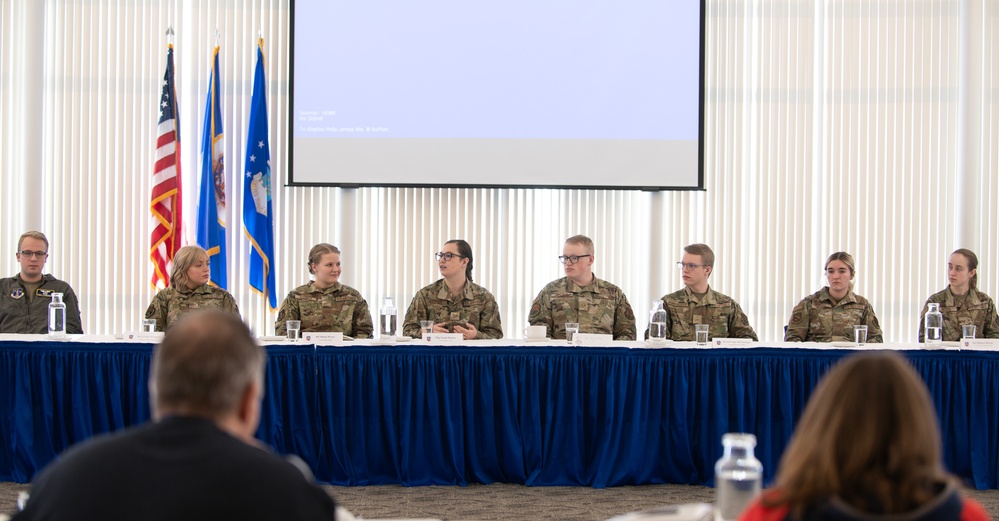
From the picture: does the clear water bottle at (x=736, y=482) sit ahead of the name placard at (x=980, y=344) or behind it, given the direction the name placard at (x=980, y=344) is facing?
ahead

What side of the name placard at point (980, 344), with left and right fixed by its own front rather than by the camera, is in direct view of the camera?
front

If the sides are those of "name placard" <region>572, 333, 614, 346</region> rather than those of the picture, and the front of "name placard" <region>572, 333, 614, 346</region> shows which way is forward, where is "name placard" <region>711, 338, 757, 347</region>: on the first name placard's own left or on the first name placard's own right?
on the first name placard's own left

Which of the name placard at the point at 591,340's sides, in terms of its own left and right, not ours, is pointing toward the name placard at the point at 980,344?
left

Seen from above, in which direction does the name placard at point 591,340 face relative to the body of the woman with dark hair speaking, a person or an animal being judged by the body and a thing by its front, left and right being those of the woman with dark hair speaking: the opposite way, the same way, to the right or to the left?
the same way

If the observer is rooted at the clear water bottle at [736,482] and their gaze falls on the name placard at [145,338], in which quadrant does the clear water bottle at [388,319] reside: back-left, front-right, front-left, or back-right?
front-right

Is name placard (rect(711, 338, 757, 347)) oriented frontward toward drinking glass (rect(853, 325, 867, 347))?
no

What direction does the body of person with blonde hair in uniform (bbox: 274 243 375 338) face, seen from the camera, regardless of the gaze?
toward the camera

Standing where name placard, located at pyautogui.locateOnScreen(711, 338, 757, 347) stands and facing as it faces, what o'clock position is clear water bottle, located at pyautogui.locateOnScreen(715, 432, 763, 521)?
The clear water bottle is roughly at 12 o'clock from the name placard.

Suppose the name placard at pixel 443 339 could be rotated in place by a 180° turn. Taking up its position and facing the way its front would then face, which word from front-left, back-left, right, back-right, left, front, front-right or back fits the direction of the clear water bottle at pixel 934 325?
right

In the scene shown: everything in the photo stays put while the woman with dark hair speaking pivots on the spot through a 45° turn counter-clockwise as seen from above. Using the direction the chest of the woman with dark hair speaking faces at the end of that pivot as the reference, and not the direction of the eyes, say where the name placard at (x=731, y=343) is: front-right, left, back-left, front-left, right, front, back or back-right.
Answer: front

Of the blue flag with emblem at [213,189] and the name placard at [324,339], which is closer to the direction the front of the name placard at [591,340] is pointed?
the name placard

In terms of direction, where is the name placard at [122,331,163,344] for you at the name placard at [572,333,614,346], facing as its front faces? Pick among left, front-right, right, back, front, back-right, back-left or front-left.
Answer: right

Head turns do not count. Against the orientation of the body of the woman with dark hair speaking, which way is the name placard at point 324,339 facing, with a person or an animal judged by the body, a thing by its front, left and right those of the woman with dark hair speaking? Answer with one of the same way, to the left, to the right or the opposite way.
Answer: the same way

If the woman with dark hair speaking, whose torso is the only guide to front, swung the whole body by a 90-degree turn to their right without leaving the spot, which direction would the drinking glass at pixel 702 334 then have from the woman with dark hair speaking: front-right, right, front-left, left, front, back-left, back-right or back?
back-left

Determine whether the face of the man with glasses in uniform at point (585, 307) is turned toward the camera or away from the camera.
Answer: toward the camera

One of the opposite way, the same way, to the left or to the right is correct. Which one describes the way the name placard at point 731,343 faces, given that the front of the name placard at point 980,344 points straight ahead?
the same way

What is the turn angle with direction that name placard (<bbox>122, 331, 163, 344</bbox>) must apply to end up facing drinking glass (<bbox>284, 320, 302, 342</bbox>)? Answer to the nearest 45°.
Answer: approximately 90° to its left

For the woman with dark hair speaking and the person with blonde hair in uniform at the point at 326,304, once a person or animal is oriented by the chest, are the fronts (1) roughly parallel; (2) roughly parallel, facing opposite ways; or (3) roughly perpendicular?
roughly parallel

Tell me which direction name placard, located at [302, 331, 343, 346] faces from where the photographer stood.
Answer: facing the viewer

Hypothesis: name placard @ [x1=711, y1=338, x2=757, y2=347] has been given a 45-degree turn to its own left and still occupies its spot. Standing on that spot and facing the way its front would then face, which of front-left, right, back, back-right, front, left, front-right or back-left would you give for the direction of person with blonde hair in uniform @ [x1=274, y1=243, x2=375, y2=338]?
back-right

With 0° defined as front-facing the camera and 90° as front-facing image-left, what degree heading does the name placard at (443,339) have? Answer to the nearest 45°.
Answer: approximately 0°
